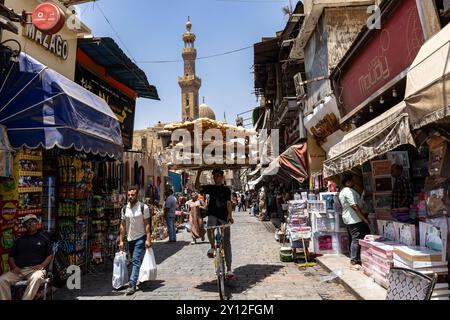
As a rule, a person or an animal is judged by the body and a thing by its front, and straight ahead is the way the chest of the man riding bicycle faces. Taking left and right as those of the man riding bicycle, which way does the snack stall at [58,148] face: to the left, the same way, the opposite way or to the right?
to the left

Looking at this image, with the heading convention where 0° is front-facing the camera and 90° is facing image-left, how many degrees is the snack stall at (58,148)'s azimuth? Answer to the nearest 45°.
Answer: approximately 315°

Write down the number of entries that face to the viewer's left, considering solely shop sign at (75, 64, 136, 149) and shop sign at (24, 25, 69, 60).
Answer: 0

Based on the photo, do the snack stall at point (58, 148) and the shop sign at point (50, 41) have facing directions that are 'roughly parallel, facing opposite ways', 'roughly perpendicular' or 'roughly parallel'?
roughly parallel

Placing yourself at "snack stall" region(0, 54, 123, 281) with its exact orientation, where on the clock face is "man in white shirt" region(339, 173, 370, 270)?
The man in white shirt is roughly at 11 o'clock from the snack stall.

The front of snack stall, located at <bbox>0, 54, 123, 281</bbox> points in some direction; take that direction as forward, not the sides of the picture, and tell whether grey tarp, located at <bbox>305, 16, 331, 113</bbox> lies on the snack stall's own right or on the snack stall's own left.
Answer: on the snack stall's own left

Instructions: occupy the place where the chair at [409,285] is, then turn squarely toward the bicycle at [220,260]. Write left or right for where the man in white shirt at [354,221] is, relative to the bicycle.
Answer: right

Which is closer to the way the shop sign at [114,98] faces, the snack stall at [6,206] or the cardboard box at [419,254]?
the cardboard box

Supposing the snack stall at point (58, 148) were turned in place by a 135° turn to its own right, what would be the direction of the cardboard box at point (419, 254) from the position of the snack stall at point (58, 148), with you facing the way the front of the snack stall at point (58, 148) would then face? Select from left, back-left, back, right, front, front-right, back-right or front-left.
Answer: back-left

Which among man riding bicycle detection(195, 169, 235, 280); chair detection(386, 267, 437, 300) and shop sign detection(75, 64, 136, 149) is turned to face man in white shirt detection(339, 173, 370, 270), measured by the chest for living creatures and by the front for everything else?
the shop sign

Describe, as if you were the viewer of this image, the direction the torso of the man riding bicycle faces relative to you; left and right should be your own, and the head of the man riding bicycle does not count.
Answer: facing the viewer

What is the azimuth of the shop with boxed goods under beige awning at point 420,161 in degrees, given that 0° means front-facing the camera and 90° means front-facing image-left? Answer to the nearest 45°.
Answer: approximately 45°
